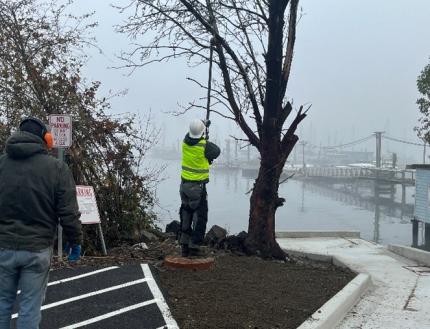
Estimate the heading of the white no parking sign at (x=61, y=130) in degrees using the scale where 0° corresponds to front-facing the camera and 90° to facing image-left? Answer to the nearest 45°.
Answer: approximately 0°

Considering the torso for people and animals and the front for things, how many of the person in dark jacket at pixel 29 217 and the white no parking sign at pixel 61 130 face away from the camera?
1

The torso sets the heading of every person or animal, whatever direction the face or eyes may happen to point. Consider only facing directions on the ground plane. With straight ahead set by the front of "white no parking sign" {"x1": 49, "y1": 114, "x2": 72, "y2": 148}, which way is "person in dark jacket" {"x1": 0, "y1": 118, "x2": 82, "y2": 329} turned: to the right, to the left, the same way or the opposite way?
the opposite way

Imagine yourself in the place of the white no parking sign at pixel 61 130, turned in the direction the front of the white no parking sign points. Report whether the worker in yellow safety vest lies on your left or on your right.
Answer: on your left

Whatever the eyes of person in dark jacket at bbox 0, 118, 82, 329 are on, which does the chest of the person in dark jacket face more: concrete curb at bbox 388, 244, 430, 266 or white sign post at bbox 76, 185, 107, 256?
the white sign post

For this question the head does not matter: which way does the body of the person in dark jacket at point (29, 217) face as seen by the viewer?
away from the camera

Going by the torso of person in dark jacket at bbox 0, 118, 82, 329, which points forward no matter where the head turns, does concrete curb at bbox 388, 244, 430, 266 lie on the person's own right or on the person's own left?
on the person's own right

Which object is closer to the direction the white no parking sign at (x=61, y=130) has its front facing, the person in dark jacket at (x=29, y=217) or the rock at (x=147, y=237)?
the person in dark jacket

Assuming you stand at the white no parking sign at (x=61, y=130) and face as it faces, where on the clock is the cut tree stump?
The cut tree stump is roughly at 10 o'clock from the white no parking sign.
